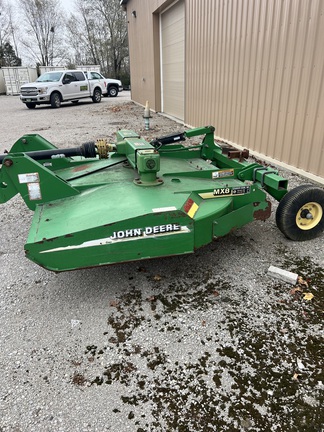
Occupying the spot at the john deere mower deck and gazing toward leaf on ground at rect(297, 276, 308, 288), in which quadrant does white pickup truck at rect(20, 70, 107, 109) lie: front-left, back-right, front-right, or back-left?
back-left

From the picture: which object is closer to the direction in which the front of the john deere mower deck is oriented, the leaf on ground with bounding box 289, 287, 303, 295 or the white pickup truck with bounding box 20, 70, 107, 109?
the white pickup truck

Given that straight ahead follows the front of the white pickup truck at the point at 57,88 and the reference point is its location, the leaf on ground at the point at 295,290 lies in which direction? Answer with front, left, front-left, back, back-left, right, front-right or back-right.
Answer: front-left

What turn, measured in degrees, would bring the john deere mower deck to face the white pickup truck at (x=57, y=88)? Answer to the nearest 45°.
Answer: approximately 90° to its right

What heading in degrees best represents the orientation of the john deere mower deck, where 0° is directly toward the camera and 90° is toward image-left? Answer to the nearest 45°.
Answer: approximately 90°

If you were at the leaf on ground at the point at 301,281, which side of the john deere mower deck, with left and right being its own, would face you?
back

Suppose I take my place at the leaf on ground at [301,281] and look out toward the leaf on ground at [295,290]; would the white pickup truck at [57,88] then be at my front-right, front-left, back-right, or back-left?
back-right

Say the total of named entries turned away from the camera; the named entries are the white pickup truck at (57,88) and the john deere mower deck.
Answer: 0

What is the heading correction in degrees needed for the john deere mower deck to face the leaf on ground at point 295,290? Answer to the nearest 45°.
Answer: approximately 180°

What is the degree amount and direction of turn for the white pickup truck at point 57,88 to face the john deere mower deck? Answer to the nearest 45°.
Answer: approximately 45° to its left

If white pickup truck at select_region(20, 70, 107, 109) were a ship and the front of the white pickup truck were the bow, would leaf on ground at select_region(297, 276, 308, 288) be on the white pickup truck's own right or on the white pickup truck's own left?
on the white pickup truck's own left

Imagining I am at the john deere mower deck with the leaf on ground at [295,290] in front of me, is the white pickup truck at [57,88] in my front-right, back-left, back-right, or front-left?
back-left
